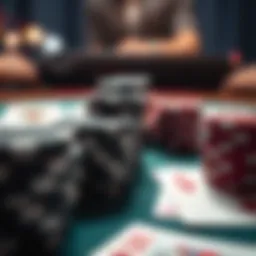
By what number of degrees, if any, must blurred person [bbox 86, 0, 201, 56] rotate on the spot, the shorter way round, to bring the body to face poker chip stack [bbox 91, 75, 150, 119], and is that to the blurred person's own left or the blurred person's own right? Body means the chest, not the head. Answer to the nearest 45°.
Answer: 0° — they already face it

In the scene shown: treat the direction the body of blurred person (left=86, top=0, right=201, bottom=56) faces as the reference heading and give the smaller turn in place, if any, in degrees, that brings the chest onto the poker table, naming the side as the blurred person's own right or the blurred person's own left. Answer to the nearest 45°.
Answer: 0° — they already face it

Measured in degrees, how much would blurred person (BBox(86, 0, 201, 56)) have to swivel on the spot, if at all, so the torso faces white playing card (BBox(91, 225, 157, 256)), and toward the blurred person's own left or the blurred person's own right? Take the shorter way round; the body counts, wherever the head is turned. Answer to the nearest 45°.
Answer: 0° — they already face it

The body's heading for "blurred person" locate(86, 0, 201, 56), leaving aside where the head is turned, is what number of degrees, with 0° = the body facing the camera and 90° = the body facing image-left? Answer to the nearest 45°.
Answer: approximately 0°

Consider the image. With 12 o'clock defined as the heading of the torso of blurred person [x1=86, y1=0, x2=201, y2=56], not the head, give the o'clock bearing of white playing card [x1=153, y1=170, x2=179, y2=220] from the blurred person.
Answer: The white playing card is roughly at 12 o'clock from the blurred person.

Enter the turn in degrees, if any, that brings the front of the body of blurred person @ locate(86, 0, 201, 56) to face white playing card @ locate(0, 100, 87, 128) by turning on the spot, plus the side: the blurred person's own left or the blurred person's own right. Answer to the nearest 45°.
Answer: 0° — they already face it

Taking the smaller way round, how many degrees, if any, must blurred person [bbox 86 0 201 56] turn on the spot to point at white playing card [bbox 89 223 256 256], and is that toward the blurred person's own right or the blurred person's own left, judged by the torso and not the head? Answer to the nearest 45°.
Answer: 0° — they already face it
